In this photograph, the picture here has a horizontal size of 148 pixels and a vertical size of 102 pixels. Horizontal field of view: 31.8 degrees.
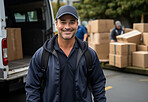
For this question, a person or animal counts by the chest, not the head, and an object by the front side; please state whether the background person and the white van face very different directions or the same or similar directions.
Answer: very different directions

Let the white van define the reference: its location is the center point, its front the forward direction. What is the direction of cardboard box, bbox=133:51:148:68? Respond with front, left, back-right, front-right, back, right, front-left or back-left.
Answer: back-right

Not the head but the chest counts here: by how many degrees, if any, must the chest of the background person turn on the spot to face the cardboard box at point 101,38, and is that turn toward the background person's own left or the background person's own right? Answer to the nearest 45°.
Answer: approximately 135° to the background person's own right

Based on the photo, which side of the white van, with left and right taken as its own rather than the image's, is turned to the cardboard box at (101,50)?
right

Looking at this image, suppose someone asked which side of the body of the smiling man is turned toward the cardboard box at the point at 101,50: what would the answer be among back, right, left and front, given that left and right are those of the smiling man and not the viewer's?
back

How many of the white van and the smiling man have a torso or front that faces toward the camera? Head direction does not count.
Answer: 1

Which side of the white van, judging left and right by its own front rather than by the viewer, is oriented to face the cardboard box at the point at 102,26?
right

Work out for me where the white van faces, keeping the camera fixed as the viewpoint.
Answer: facing away from the viewer and to the left of the viewer
